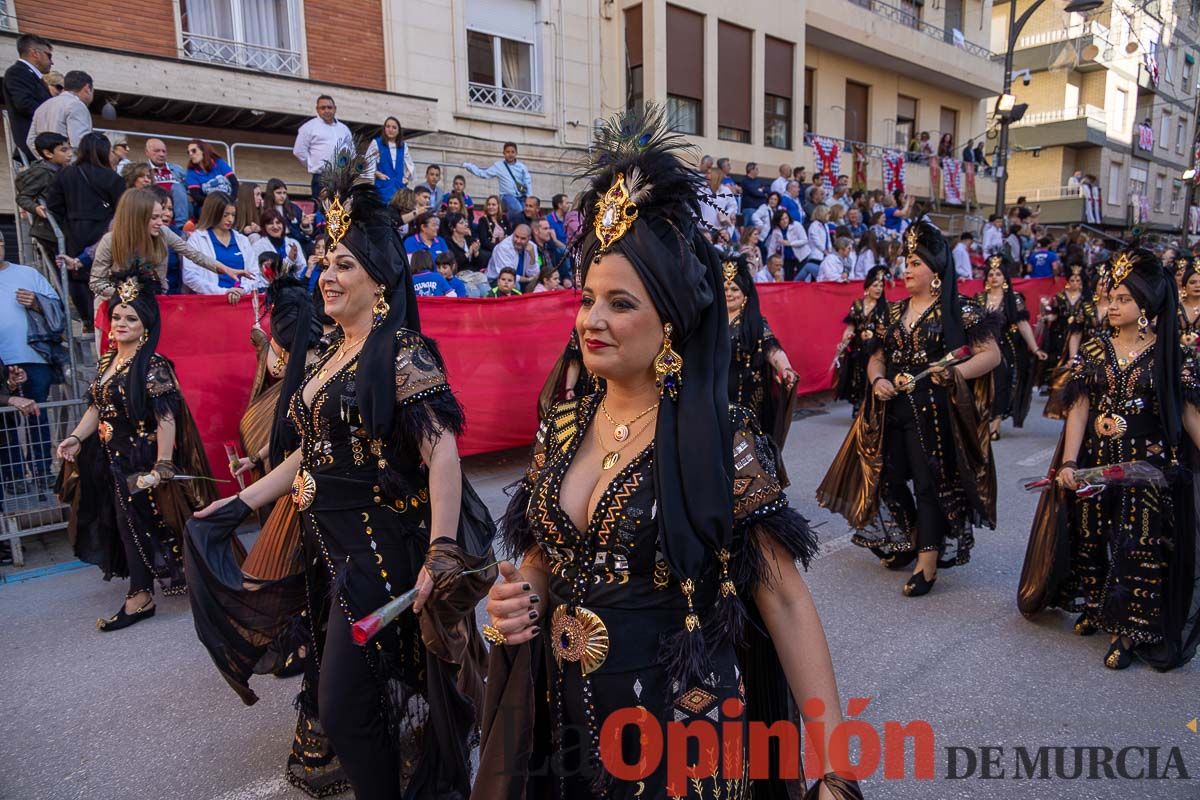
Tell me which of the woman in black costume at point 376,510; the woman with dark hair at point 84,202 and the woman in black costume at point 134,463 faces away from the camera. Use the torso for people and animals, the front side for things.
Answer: the woman with dark hair

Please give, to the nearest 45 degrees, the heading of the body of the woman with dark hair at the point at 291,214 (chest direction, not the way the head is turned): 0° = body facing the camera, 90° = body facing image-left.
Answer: approximately 315°

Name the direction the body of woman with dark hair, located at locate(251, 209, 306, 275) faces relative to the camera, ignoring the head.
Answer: toward the camera

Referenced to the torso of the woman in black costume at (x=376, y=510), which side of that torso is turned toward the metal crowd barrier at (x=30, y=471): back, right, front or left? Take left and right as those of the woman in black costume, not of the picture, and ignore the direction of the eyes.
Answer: right

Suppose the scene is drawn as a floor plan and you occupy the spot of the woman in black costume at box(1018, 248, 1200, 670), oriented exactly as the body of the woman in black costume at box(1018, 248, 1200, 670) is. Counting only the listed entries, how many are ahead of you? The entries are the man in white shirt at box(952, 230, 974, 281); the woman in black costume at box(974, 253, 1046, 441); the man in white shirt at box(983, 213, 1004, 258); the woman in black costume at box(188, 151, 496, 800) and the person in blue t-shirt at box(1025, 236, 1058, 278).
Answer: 1

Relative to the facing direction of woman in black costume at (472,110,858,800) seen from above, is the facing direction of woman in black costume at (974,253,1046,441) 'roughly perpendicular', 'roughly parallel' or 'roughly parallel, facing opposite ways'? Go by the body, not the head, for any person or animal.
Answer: roughly parallel

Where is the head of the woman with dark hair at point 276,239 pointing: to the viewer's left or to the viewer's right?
to the viewer's right

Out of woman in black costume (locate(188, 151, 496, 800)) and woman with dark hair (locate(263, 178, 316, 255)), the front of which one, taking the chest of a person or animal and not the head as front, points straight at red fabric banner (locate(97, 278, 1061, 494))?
the woman with dark hair

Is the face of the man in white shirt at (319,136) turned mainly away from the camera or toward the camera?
toward the camera

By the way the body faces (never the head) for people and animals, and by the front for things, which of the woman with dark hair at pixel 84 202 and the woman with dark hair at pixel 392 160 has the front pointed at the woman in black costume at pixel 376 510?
the woman with dark hair at pixel 392 160

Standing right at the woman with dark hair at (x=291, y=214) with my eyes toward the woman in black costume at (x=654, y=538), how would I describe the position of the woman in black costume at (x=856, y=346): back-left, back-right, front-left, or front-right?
front-left

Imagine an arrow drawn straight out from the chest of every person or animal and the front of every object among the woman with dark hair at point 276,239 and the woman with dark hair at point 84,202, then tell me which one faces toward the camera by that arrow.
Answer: the woman with dark hair at point 276,239

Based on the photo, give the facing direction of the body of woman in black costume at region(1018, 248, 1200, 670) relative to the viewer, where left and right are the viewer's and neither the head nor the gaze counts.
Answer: facing the viewer and to the left of the viewer

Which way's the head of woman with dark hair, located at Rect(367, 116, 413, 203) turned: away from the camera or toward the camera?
toward the camera

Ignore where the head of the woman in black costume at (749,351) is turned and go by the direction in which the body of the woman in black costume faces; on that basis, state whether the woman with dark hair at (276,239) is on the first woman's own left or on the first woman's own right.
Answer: on the first woman's own right

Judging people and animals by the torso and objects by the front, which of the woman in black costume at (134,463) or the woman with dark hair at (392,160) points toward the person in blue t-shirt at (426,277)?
the woman with dark hair

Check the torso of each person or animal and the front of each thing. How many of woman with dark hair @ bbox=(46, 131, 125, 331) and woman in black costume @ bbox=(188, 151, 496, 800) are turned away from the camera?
1

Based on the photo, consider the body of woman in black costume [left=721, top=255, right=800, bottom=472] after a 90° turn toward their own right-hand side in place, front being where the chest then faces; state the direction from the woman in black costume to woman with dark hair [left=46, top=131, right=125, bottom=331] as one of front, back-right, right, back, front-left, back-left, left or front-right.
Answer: front-left

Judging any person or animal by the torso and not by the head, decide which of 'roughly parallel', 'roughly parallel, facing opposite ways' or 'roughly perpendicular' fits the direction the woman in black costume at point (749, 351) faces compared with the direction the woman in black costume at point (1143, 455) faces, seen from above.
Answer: roughly parallel
